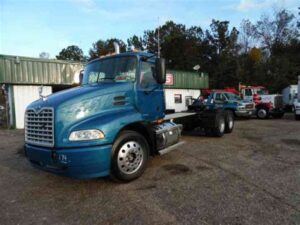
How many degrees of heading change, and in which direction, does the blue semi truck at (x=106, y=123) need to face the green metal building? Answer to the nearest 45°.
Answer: approximately 90° to its right

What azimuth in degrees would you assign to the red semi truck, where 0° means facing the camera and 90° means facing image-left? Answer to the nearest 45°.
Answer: approximately 315°

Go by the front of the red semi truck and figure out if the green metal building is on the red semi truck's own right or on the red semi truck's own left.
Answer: on the red semi truck's own right

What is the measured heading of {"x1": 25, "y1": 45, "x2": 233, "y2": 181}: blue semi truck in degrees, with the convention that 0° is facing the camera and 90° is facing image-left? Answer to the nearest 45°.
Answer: approximately 45°
